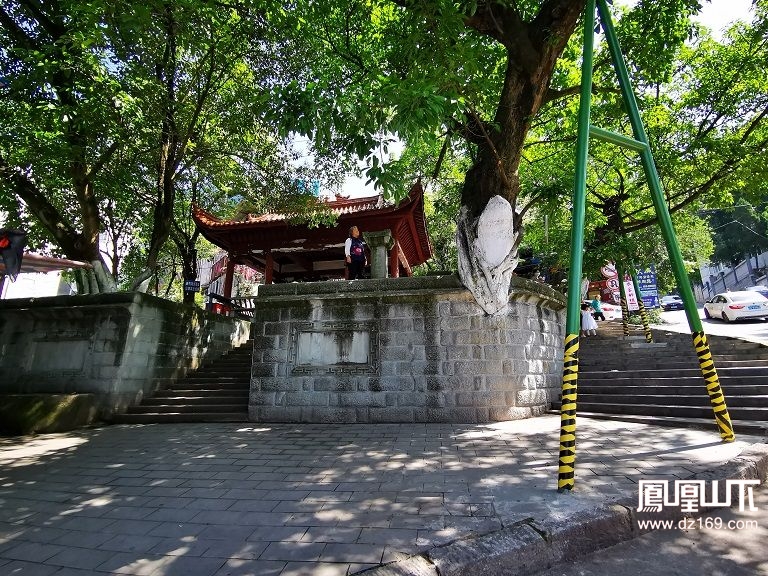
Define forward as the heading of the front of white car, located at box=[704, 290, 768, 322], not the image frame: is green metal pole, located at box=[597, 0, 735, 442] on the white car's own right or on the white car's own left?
on the white car's own left

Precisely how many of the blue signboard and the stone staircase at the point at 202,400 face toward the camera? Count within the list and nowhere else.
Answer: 2

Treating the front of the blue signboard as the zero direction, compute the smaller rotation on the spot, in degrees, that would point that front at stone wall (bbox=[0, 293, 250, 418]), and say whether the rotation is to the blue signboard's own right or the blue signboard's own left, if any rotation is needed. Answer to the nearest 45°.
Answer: approximately 45° to the blue signboard's own right

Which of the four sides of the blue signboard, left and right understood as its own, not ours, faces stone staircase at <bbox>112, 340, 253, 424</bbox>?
front

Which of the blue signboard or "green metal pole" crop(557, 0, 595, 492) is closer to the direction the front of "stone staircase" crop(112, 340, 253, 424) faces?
the green metal pole

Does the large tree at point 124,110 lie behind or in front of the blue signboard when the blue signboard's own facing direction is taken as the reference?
in front

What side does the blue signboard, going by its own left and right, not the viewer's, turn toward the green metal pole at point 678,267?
front

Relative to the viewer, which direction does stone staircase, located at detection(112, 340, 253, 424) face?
toward the camera

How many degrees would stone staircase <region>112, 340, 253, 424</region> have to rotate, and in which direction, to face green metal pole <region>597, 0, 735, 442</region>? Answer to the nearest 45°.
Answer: approximately 45° to its left

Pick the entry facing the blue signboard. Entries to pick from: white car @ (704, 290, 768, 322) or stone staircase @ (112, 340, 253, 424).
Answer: the white car

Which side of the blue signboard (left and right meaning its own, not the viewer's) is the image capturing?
front

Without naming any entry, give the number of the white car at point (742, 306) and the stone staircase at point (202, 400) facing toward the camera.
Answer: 1
